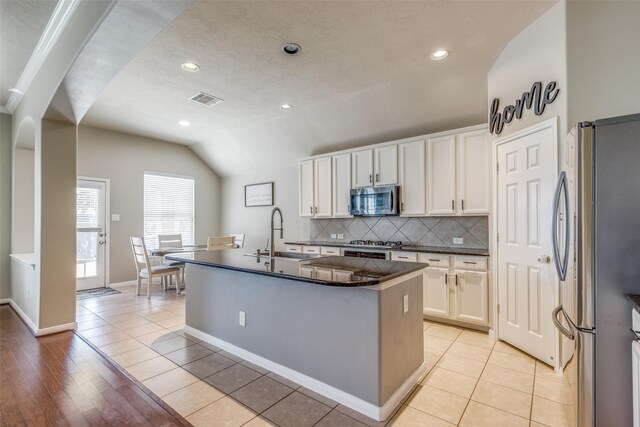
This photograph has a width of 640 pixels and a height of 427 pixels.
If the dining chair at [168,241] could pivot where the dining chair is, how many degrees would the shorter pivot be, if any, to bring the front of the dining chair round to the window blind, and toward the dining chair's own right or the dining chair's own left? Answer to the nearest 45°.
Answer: approximately 135° to the dining chair's own left

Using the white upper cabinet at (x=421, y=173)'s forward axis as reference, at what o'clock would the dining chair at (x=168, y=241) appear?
The dining chair is roughly at 2 o'clock from the white upper cabinet.

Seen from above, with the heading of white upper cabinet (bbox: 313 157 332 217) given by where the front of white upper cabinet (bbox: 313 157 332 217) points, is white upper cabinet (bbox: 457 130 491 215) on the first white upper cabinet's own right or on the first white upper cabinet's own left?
on the first white upper cabinet's own left

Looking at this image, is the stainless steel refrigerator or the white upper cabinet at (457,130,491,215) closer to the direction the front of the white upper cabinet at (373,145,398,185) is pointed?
the stainless steel refrigerator

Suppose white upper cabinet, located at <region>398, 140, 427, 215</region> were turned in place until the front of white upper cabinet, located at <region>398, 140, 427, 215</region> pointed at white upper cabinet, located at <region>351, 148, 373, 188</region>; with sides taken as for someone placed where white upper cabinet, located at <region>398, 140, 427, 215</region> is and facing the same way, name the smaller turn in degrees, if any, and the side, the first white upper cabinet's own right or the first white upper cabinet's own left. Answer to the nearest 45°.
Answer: approximately 90° to the first white upper cabinet's own right

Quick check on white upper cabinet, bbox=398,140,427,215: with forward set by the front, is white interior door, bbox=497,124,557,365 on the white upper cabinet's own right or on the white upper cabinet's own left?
on the white upper cabinet's own left

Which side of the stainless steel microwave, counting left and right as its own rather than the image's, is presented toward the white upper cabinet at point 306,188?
right
